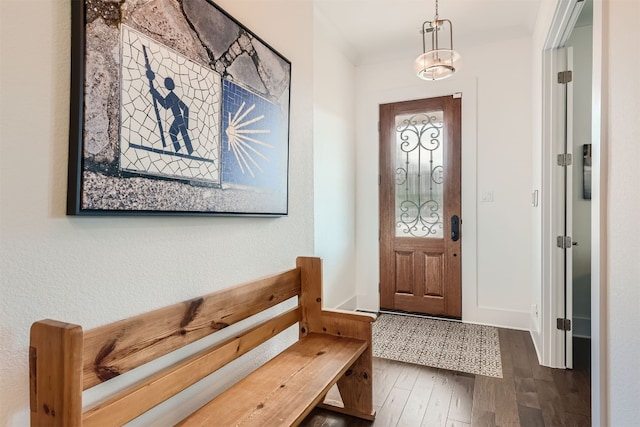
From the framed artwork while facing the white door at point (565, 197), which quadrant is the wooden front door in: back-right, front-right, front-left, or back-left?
front-left

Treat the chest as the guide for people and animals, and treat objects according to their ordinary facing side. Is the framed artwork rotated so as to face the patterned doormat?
no

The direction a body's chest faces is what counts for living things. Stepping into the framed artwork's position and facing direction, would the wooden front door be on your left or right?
on your left

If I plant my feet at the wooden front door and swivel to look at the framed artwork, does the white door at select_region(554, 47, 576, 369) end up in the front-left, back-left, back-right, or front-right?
front-left

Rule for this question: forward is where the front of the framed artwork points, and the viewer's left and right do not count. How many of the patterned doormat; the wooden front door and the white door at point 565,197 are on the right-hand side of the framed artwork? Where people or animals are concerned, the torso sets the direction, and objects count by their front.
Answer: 0

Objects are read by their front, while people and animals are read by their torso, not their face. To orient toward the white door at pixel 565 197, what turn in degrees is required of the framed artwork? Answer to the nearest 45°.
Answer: approximately 45° to its left

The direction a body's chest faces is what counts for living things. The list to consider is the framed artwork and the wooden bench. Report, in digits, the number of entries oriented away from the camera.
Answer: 0

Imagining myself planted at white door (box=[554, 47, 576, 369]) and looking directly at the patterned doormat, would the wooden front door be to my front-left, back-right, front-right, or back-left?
front-right

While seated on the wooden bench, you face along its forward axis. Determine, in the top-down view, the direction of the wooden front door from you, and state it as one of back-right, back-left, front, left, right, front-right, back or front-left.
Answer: left

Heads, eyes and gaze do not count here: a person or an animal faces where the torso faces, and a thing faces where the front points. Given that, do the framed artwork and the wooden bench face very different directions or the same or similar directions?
same or similar directions

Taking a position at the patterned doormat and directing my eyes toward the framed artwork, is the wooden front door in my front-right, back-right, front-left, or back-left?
back-right

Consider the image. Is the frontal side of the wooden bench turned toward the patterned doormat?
no

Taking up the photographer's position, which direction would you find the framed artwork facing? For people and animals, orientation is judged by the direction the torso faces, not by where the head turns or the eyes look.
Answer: facing the viewer and to the right of the viewer

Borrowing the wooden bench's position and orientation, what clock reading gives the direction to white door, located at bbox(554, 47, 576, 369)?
The white door is roughly at 10 o'clock from the wooden bench.
